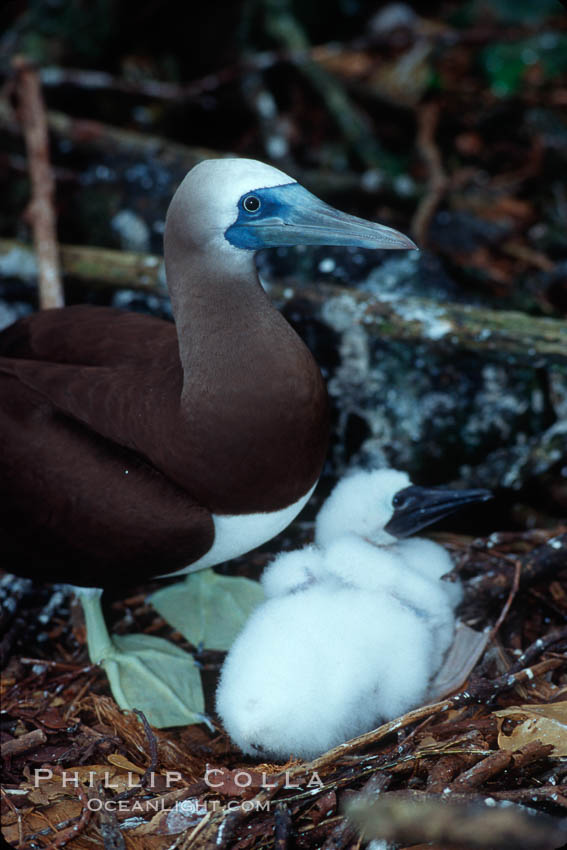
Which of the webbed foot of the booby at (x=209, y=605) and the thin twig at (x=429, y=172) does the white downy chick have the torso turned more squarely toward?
the thin twig

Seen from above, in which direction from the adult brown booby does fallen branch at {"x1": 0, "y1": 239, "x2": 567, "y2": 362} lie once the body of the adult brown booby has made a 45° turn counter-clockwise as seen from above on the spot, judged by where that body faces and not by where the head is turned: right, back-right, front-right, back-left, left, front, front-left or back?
front

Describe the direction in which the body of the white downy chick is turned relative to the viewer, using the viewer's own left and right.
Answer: facing away from the viewer and to the right of the viewer

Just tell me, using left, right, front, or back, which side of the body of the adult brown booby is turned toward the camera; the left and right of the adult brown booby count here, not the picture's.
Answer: right

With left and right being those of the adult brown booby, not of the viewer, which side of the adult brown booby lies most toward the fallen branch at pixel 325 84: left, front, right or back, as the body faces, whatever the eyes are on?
left

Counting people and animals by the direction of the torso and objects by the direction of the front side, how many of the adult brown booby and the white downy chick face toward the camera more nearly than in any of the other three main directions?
0
